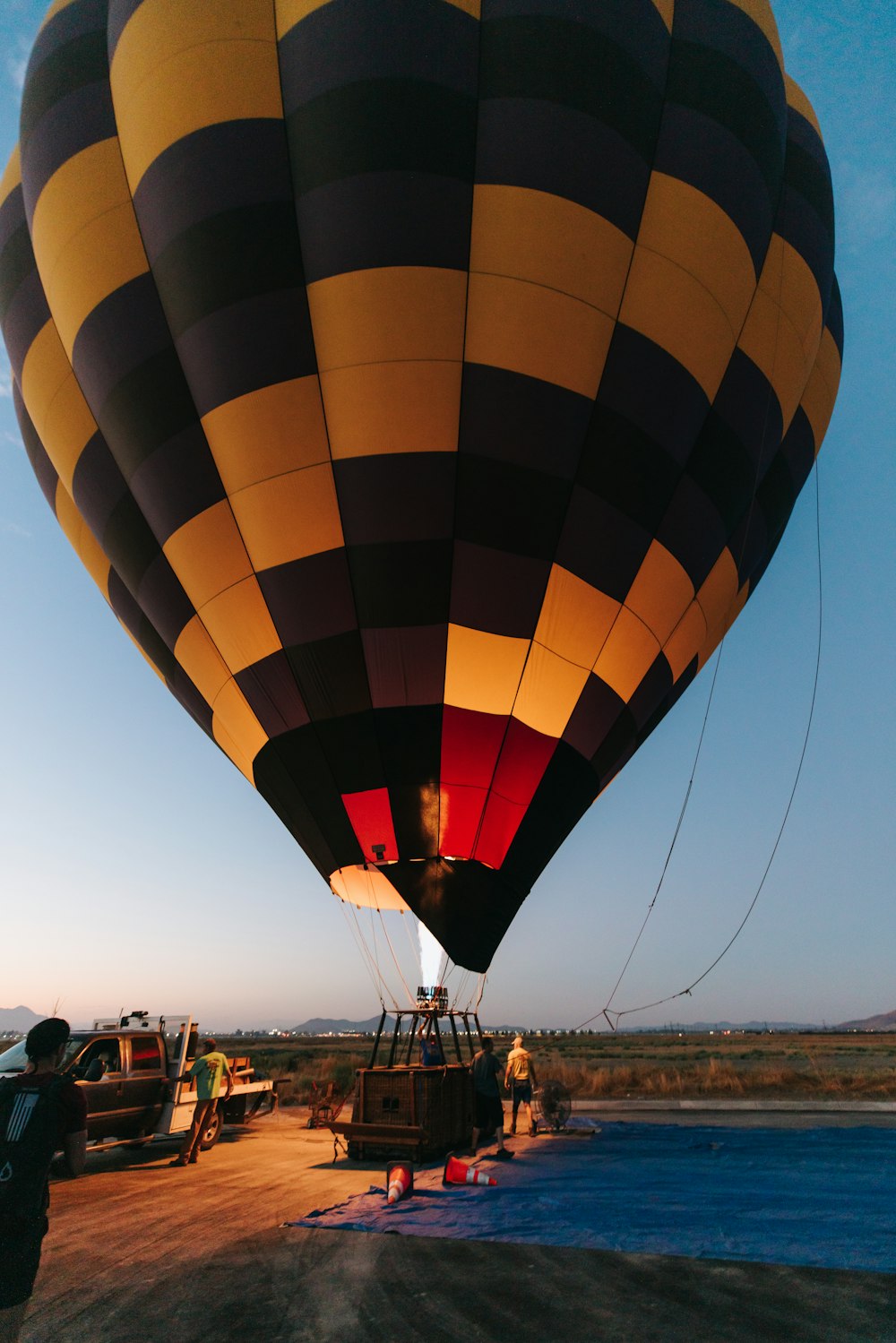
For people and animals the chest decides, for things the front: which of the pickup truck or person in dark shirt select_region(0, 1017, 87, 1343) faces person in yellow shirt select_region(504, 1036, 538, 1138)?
the person in dark shirt

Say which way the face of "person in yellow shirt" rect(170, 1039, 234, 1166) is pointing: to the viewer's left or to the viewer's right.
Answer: to the viewer's left

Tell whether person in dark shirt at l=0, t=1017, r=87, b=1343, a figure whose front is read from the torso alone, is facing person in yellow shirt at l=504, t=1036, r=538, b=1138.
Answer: yes

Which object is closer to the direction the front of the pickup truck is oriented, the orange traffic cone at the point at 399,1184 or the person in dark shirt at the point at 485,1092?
the orange traffic cone

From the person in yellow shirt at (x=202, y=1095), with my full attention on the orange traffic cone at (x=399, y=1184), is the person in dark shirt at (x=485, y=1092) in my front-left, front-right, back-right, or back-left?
front-left

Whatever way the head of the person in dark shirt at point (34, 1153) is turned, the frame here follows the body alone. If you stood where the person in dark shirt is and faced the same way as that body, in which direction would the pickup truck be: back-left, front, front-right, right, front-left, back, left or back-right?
front-left

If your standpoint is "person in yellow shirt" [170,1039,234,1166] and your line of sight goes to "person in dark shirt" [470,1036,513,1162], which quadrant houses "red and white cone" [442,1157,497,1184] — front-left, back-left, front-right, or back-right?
front-right

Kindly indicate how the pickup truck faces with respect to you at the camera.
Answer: facing the viewer and to the left of the viewer

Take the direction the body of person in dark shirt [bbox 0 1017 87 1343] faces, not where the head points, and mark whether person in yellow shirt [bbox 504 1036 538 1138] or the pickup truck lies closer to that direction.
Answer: the person in yellow shirt

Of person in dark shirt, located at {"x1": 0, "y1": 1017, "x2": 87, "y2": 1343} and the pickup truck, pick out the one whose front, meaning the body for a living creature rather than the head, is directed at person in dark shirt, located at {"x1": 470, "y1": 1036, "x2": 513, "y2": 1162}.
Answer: person in dark shirt, located at {"x1": 0, "y1": 1017, "x2": 87, "y2": 1343}

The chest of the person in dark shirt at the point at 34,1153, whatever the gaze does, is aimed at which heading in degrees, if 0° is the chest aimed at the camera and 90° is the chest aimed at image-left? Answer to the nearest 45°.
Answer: approximately 225°
